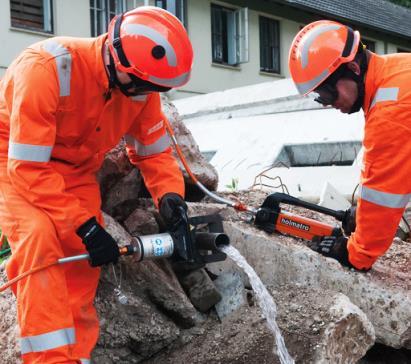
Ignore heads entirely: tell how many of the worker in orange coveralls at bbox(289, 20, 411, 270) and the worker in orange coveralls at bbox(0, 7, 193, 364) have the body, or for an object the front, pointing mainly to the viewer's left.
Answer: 1

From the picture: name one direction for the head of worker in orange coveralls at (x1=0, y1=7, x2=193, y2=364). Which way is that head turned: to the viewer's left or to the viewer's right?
to the viewer's right

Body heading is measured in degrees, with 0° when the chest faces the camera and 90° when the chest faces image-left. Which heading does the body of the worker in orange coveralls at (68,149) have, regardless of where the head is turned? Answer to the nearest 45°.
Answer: approximately 315°

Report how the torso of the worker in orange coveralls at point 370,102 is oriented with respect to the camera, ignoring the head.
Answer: to the viewer's left

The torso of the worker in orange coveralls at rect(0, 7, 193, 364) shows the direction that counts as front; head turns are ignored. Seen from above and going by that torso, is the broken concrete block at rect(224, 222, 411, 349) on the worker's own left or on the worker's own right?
on the worker's own left

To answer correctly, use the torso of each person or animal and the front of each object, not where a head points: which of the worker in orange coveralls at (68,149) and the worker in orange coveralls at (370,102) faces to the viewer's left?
the worker in orange coveralls at (370,102)
